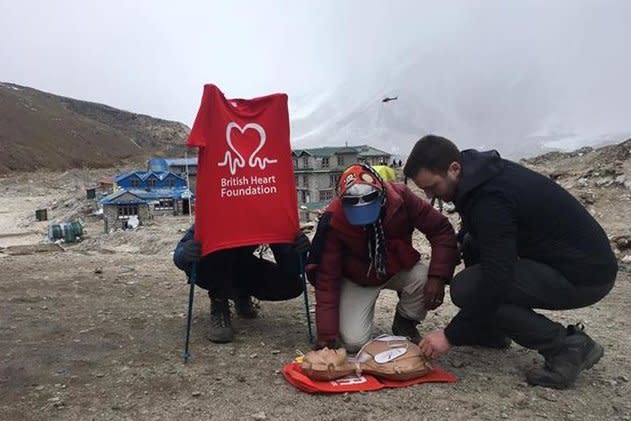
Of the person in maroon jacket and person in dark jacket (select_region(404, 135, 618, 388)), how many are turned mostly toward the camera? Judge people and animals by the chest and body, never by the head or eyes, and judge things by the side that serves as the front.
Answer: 1

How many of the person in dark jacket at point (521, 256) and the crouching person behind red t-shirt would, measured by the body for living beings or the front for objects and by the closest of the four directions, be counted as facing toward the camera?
1

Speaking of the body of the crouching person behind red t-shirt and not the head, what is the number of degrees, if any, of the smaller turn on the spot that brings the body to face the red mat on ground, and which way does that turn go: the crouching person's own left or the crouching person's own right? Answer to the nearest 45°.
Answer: approximately 45° to the crouching person's own left

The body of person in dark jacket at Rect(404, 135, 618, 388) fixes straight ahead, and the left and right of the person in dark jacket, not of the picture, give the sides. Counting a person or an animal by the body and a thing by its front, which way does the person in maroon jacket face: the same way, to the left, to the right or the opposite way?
to the left

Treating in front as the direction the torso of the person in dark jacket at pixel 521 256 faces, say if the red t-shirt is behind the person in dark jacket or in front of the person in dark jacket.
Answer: in front

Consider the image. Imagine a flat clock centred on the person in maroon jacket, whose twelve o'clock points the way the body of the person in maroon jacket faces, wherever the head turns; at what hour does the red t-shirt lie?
The red t-shirt is roughly at 3 o'clock from the person in maroon jacket.

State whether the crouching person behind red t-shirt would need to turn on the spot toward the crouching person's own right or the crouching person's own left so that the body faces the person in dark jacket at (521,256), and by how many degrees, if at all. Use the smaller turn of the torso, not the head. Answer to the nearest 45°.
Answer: approximately 45° to the crouching person's own left

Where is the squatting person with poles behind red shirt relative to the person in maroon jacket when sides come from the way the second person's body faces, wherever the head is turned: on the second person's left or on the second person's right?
on the second person's right

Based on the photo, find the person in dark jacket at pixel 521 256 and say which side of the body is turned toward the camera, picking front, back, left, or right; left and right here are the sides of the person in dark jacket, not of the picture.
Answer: left

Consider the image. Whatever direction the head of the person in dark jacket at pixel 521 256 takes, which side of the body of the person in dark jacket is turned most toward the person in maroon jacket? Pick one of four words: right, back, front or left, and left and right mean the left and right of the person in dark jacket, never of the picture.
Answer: front

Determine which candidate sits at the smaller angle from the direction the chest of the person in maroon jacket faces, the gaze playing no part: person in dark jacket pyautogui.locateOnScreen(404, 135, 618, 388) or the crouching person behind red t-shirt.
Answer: the person in dark jacket
